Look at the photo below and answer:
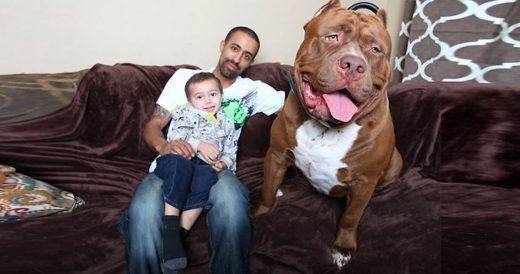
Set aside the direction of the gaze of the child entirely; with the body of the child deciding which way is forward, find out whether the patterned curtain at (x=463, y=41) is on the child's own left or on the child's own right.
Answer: on the child's own left

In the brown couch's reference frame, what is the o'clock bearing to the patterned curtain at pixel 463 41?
The patterned curtain is roughly at 8 o'clock from the brown couch.

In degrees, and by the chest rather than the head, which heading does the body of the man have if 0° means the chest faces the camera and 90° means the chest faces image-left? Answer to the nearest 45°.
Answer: approximately 0°

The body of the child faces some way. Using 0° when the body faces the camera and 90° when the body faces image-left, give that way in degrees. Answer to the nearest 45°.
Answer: approximately 0°

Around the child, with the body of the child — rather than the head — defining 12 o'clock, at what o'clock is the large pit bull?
The large pit bull is roughly at 10 o'clock from the child.

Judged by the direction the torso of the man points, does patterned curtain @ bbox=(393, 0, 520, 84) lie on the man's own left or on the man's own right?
on the man's own left

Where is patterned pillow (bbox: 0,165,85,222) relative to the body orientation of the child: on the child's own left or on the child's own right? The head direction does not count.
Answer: on the child's own right
